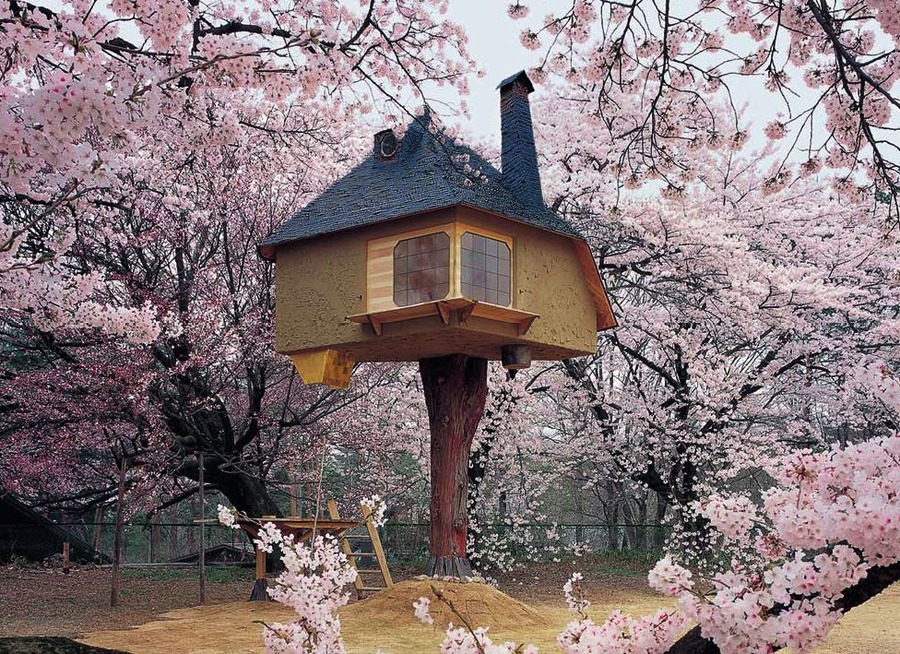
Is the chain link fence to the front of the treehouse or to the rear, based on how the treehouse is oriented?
to the rear

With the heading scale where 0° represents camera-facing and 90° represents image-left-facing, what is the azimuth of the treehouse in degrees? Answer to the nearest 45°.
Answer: approximately 0°

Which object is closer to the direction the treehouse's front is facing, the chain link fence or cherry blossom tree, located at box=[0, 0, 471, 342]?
the cherry blossom tree
